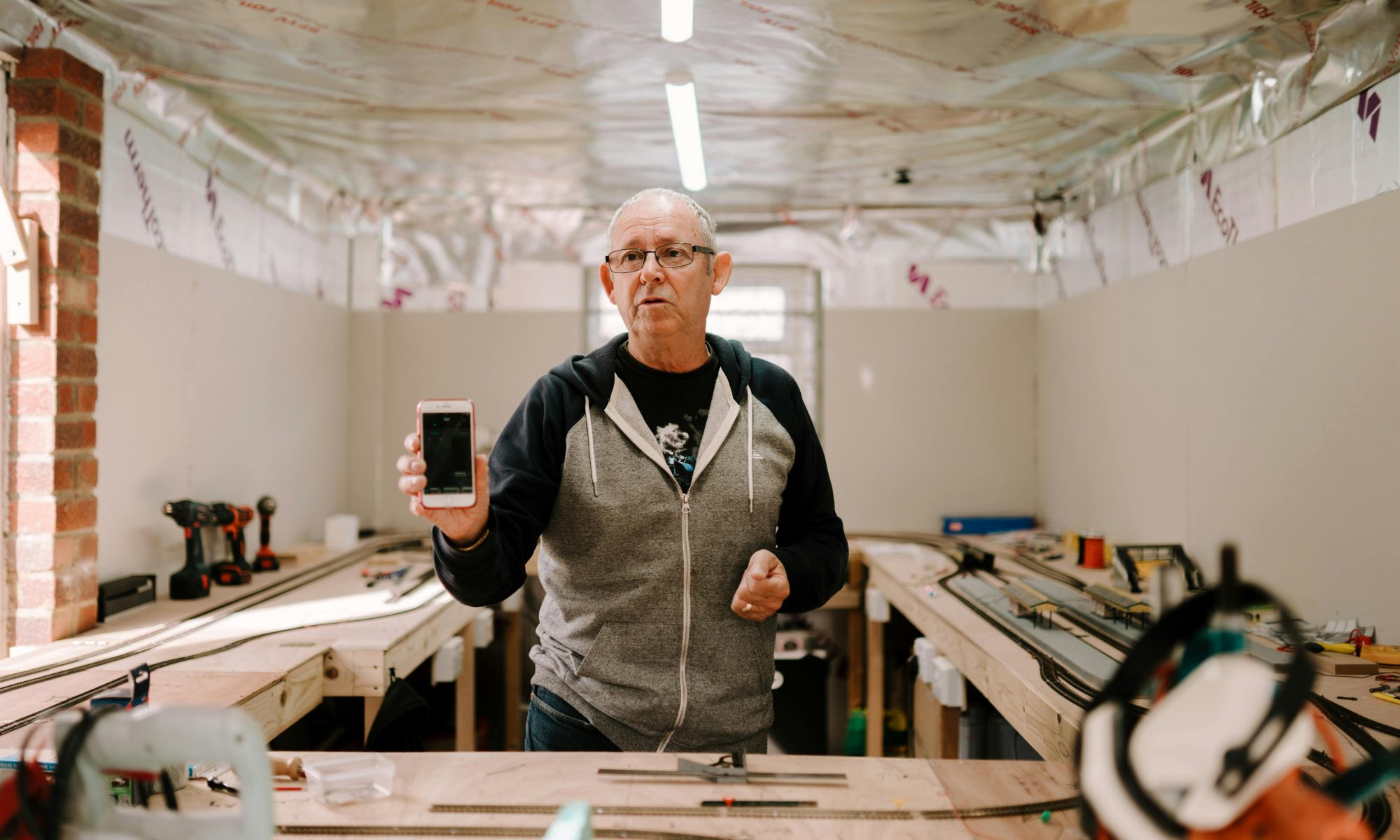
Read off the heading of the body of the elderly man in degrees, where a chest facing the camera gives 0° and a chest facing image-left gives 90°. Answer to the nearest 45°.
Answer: approximately 0°

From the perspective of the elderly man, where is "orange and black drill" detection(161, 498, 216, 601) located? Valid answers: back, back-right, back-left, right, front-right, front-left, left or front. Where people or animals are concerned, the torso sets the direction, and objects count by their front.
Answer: back-right

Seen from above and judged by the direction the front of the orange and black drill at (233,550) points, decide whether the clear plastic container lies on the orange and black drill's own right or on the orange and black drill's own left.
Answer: on the orange and black drill's own left

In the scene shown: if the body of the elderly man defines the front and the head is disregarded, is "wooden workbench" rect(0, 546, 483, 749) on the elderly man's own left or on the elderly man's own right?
on the elderly man's own right

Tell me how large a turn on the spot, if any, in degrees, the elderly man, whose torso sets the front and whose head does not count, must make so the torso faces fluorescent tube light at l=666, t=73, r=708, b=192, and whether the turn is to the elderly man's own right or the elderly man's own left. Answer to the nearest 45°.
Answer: approximately 180°
